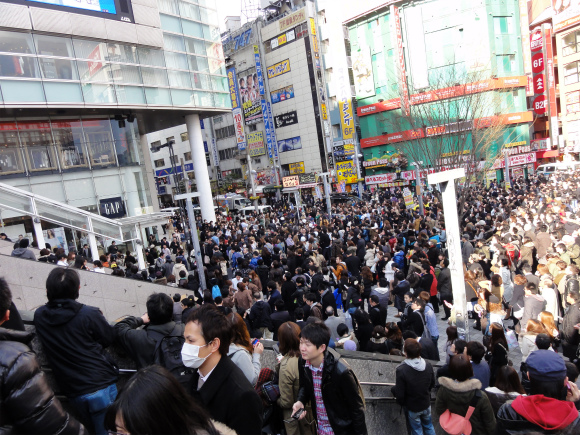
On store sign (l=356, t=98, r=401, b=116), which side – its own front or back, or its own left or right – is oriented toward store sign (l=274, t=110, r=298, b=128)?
right

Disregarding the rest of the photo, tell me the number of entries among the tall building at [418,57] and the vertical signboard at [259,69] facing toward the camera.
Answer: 2

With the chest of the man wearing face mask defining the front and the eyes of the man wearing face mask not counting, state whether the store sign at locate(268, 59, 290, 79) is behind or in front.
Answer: behind

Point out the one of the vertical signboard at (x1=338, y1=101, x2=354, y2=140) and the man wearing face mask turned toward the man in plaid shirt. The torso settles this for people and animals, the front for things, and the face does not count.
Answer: the vertical signboard

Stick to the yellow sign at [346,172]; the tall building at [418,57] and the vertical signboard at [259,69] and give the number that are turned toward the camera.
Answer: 3

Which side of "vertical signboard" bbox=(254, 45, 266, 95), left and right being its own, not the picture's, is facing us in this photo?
front

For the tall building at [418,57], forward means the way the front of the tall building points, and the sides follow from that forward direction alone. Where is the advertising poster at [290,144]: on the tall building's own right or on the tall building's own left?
on the tall building's own right

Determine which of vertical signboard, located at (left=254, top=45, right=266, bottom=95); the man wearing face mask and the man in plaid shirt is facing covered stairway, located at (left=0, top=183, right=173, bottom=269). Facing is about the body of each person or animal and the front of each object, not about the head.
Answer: the vertical signboard

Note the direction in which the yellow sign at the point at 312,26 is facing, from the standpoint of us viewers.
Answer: facing the viewer and to the right of the viewer

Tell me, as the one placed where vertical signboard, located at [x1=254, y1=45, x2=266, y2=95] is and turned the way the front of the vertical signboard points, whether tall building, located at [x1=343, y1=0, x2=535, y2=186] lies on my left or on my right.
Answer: on my left

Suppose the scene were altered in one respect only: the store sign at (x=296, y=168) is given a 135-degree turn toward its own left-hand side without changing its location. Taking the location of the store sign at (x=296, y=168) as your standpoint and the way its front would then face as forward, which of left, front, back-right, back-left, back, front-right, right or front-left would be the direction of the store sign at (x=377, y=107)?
front-right

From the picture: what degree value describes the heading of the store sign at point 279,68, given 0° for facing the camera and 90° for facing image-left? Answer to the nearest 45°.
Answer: approximately 45°

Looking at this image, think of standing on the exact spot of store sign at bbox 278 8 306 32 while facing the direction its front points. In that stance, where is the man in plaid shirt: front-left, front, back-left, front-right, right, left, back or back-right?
front-left

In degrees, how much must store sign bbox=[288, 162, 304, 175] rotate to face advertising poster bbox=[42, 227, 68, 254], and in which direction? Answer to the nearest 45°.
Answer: approximately 45° to its left
